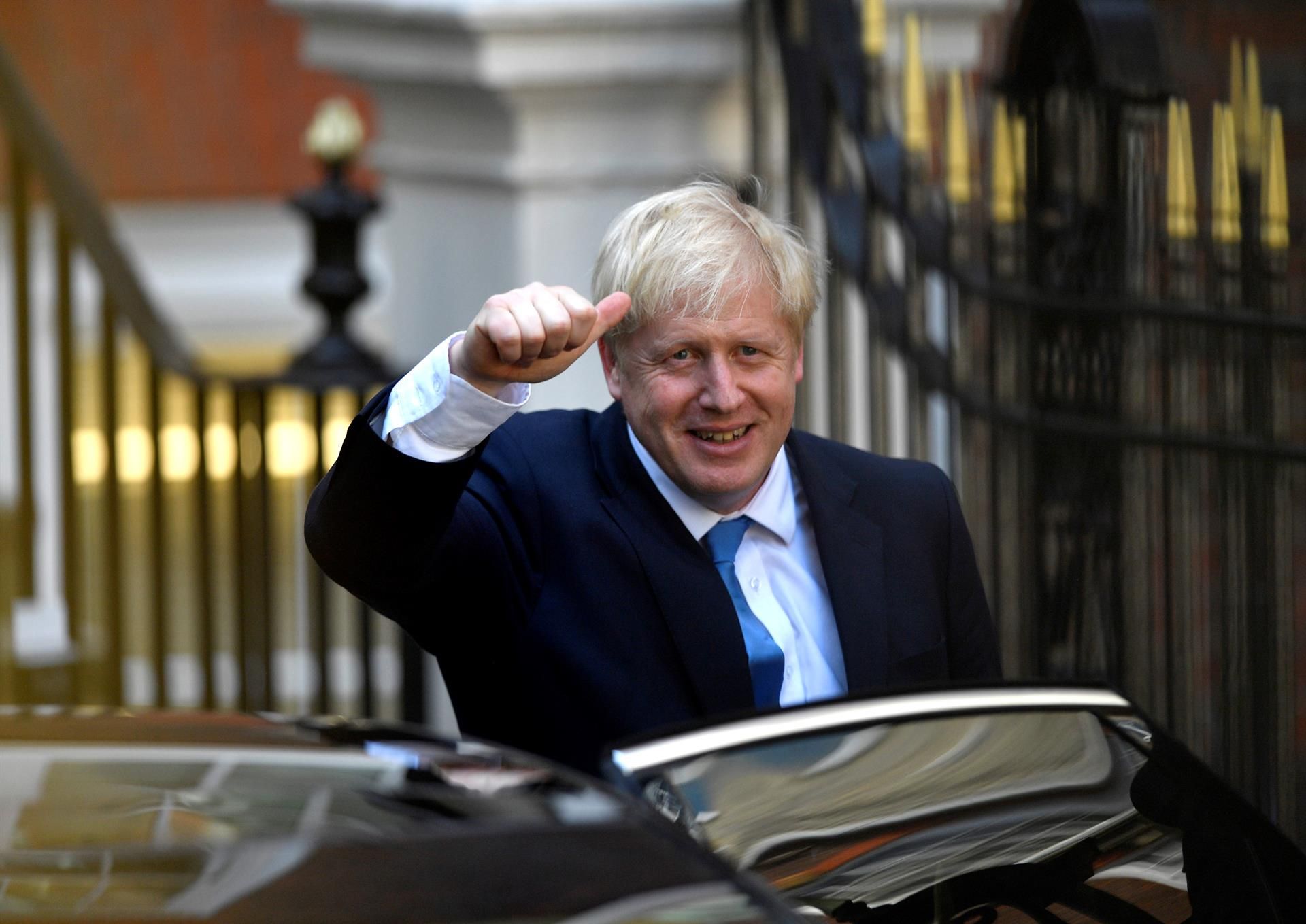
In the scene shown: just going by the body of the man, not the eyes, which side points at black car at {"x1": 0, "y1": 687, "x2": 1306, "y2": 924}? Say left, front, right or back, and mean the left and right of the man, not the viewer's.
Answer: front

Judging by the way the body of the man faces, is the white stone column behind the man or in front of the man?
behind

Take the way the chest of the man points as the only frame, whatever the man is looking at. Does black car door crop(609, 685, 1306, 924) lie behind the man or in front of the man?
in front

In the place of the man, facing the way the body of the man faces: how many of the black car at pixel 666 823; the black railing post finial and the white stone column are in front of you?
1

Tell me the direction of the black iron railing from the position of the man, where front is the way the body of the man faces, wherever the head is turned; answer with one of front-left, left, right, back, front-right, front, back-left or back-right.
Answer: back-left

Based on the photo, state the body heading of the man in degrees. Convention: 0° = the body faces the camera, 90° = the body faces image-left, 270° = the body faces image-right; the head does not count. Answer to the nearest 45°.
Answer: approximately 0°

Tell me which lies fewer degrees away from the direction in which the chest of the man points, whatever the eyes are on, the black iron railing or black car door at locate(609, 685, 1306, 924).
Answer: the black car door

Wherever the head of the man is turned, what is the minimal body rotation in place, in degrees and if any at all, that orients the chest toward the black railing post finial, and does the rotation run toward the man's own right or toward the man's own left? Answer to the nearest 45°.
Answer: approximately 180°

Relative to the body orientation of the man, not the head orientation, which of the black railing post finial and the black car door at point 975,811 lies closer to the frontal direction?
the black car door
